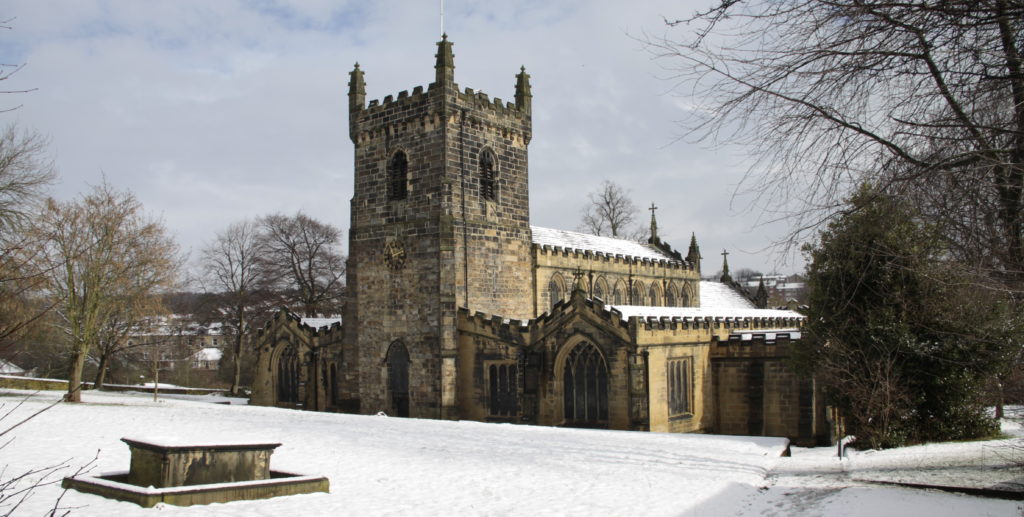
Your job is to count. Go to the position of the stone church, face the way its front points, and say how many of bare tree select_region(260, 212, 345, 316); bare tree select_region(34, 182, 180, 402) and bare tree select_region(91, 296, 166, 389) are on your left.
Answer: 0

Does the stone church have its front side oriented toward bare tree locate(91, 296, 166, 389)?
no

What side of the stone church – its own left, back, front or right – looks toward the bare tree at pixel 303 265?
right

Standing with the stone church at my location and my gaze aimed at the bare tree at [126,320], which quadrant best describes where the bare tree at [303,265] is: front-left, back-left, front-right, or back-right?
front-right

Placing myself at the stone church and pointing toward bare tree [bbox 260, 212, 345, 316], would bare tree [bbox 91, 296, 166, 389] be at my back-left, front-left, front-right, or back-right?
front-left

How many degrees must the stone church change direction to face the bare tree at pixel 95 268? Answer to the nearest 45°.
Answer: approximately 45° to its right

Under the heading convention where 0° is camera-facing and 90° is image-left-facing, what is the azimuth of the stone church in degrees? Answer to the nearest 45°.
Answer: approximately 45°
